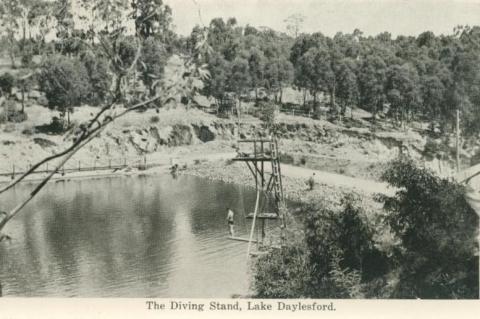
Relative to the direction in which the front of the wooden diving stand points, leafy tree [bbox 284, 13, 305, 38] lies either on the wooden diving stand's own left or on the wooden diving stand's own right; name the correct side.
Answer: on the wooden diving stand's own right

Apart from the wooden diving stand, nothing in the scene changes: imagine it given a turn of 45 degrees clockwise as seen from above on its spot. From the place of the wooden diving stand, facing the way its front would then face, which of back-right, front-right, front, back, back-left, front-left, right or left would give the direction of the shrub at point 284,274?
back-left

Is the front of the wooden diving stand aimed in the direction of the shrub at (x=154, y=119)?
no

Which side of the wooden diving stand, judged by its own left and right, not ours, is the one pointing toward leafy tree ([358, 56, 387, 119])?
right

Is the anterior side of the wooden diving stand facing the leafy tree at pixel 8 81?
no

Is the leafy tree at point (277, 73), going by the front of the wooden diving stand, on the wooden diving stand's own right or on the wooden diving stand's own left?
on the wooden diving stand's own right

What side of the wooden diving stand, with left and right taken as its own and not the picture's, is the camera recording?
left

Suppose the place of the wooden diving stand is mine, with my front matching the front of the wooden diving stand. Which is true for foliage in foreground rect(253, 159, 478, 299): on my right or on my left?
on my left

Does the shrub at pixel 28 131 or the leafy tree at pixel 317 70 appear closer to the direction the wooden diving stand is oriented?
the shrub

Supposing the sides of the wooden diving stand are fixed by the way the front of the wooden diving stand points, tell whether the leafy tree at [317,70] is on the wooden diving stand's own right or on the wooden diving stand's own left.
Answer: on the wooden diving stand's own right

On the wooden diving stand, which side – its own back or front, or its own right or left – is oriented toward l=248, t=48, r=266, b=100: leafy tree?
right

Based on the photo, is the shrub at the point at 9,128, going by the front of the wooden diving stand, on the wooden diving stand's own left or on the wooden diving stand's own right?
on the wooden diving stand's own right

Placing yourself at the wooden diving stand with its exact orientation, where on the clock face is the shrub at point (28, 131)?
The shrub is roughly at 2 o'clock from the wooden diving stand.
